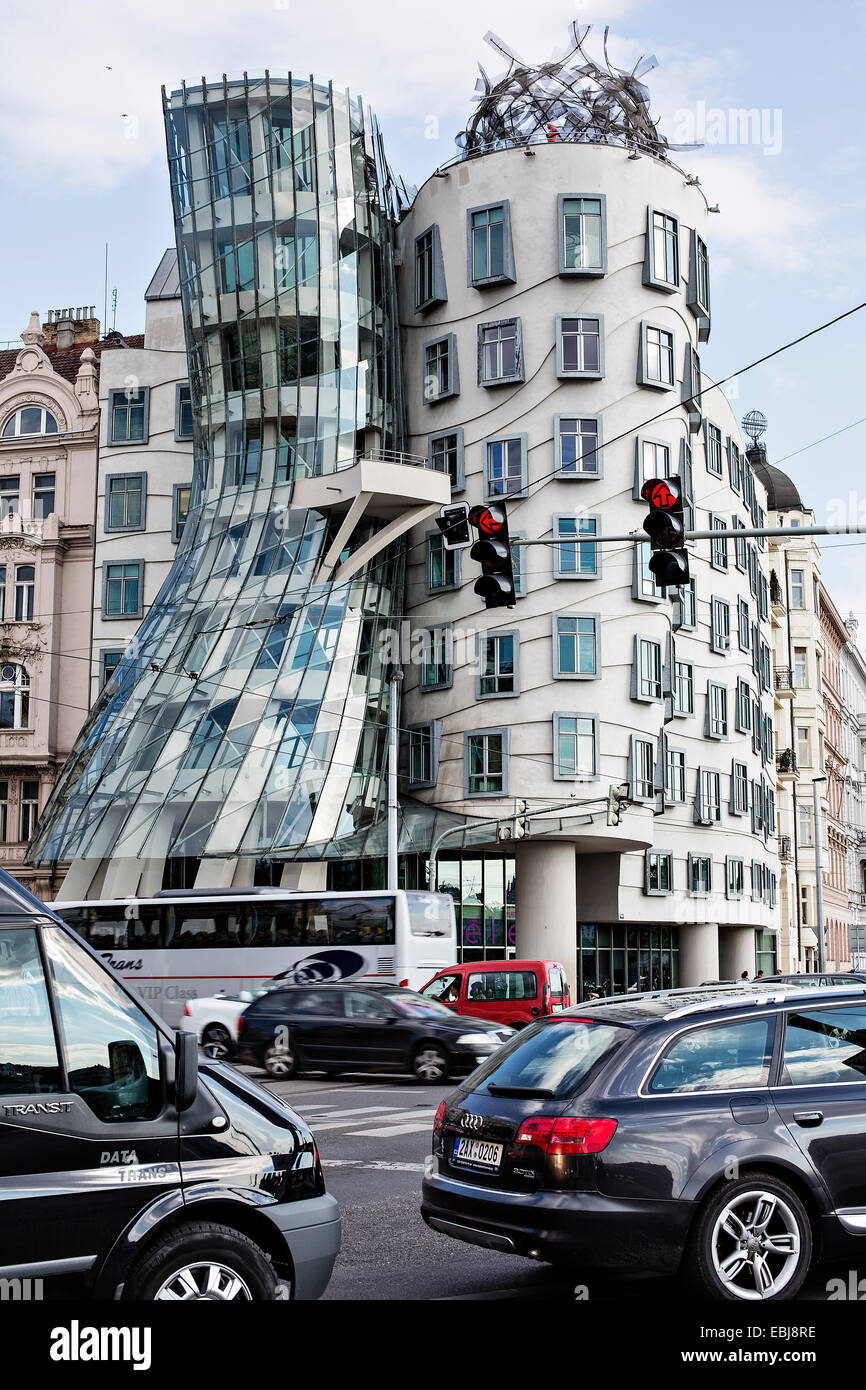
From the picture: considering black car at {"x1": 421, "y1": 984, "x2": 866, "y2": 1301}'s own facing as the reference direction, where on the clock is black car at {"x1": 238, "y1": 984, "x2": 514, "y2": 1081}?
black car at {"x1": 238, "y1": 984, "x2": 514, "y2": 1081} is roughly at 10 o'clock from black car at {"x1": 421, "y1": 984, "x2": 866, "y2": 1301}.

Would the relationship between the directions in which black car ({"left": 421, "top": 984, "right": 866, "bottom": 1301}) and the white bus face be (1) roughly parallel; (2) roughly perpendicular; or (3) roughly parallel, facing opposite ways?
roughly perpendicular

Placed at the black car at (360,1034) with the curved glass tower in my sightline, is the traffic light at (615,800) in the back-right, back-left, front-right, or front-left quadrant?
front-right

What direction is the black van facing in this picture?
to the viewer's right

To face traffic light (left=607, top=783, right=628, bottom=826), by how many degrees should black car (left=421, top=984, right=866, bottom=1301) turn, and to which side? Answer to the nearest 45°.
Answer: approximately 45° to its left

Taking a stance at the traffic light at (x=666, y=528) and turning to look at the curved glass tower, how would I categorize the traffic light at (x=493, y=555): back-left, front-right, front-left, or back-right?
front-left
